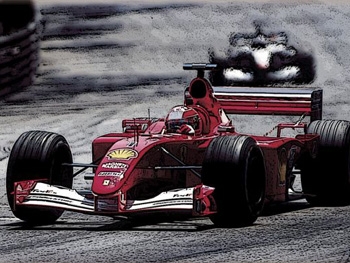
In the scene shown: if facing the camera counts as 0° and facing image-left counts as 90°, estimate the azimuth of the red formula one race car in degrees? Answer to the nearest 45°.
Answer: approximately 45°
